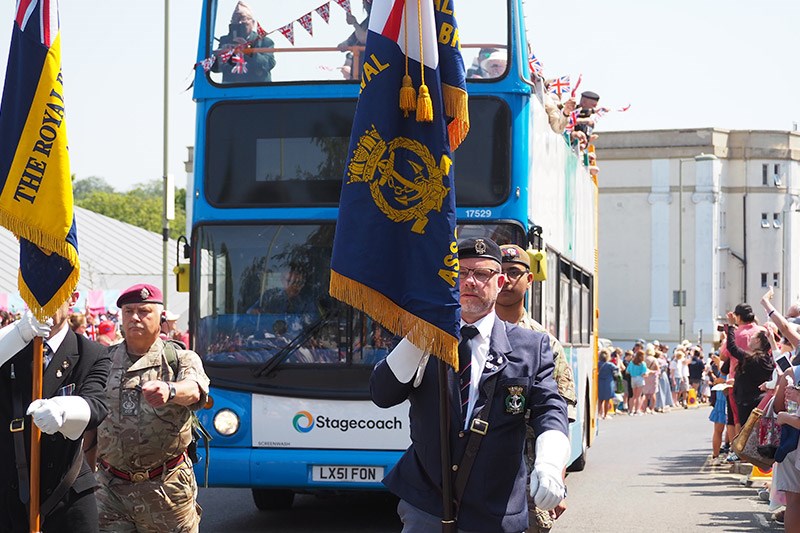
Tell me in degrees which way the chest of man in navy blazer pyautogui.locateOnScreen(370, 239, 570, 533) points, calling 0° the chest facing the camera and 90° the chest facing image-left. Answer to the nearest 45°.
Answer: approximately 0°

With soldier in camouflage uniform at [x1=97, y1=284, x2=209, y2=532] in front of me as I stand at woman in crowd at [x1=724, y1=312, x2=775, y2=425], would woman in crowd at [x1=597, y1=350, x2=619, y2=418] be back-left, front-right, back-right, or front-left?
back-right

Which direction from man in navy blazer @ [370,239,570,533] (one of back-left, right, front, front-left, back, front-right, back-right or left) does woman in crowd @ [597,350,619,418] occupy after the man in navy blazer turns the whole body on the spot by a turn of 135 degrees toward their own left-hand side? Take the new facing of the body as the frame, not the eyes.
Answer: front-left

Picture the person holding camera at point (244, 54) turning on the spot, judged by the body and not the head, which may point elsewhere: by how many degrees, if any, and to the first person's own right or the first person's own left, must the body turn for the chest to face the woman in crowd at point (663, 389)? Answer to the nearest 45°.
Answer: approximately 135° to the first person's own left

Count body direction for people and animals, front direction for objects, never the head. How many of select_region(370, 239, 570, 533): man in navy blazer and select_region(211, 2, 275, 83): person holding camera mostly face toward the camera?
2

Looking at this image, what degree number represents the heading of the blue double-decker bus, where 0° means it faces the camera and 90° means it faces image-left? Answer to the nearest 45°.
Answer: approximately 0°

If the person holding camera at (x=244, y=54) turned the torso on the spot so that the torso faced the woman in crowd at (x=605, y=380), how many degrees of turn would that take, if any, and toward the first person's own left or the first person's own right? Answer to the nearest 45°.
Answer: approximately 135° to the first person's own left

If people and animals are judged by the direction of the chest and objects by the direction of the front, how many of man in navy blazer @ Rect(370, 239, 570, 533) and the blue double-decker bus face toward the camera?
2
